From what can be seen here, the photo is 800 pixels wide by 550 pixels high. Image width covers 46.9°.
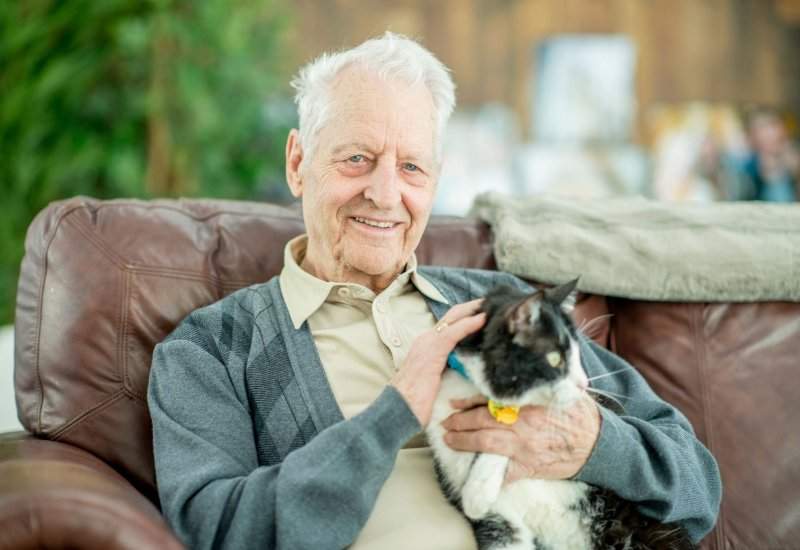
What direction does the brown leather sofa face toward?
toward the camera

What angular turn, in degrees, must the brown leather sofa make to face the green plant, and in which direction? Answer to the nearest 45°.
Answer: approximately 180°
